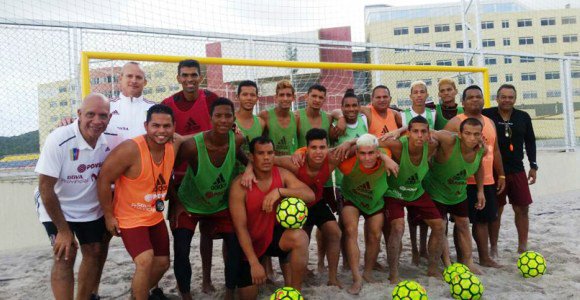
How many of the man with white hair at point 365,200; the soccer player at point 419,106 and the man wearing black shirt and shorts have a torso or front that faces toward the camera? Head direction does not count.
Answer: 3

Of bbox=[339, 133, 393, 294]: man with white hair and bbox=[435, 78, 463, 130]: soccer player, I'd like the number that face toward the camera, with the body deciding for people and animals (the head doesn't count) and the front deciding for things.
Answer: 2

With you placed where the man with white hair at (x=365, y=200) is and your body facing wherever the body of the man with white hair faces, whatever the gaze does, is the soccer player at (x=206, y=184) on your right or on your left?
on your right

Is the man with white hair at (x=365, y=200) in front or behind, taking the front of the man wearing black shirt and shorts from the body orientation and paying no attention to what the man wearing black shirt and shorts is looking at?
in front

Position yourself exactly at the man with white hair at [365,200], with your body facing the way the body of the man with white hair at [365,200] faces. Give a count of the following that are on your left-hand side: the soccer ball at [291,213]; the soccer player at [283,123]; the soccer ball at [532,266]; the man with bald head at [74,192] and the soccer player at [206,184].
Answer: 1

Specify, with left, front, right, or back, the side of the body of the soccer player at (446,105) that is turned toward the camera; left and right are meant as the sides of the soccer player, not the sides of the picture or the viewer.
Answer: front

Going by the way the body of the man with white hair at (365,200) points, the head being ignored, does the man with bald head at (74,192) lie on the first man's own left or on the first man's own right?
on the first man's own right

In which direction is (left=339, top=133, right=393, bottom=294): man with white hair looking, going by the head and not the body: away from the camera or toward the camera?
toward the camera

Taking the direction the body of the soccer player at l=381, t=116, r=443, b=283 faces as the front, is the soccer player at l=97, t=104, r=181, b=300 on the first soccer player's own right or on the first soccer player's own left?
on the first soccer player's own right

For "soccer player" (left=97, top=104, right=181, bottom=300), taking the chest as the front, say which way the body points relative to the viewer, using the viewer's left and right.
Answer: facing the viewer and to the right of the viewer

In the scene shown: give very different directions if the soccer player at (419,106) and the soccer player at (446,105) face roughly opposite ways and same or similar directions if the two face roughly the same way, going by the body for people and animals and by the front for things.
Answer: same or similar directions

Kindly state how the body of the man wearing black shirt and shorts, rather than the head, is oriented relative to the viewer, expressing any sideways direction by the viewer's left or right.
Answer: facing the viewer
